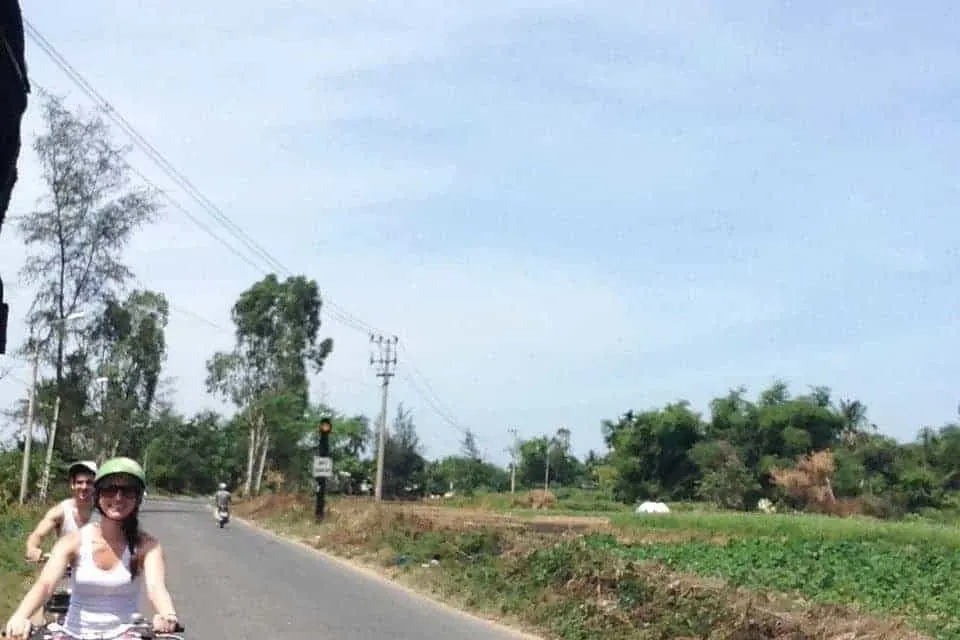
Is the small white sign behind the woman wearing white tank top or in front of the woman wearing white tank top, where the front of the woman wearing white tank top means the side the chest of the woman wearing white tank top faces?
behind

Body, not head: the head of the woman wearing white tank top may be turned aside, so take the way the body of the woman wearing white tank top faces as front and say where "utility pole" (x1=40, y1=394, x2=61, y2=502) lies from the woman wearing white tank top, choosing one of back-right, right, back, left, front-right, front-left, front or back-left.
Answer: back

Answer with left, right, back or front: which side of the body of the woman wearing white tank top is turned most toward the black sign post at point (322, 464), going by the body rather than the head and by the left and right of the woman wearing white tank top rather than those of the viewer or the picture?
back

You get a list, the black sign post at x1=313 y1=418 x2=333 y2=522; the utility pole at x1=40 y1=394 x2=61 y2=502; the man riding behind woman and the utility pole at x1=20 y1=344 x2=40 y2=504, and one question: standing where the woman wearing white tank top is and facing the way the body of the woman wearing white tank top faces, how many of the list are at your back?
4

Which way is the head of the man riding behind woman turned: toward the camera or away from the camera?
toward the camera

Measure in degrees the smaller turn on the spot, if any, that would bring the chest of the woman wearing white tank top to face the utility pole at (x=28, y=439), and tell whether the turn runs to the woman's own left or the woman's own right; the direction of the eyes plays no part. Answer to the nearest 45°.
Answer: approximately 180°

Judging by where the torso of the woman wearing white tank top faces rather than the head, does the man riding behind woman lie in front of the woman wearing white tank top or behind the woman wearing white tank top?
behind

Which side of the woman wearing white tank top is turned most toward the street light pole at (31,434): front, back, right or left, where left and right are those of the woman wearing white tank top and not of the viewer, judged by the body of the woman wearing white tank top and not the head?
back

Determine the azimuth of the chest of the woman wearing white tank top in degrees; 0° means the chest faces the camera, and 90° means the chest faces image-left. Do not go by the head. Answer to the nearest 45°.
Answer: approximately 0°

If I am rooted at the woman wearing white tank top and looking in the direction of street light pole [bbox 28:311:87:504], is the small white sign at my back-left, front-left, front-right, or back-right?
front-right
